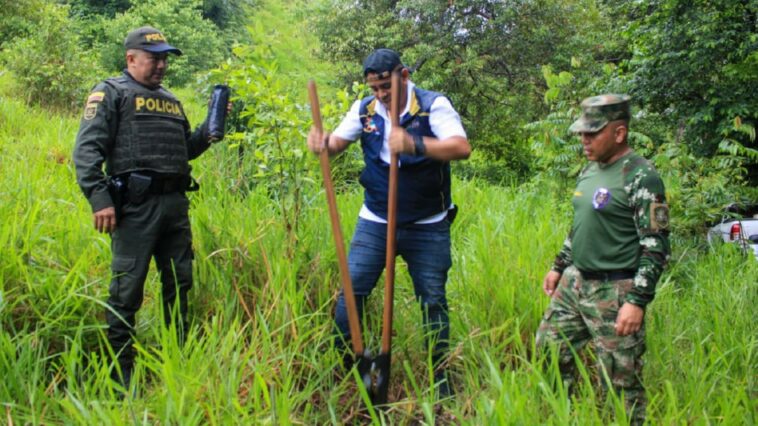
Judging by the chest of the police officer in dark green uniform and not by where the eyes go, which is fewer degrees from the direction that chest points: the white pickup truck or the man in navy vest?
the man in navy vest

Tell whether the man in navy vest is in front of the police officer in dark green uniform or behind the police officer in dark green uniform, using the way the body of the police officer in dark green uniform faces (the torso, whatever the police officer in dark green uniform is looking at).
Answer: in front

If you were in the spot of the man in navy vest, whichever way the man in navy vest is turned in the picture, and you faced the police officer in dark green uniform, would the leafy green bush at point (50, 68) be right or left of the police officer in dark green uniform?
right

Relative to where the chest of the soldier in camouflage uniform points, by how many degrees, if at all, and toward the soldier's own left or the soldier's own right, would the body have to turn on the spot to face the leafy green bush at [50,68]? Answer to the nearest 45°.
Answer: approximately 90° to the soldier's own right

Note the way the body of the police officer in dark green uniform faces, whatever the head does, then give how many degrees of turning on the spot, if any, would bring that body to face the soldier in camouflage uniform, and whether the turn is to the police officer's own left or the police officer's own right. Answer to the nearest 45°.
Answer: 0° — they already face them

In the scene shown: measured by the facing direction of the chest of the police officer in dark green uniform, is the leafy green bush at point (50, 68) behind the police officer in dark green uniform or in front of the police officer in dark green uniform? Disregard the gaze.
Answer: behind

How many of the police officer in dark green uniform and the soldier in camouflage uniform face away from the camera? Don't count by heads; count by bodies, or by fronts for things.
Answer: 0

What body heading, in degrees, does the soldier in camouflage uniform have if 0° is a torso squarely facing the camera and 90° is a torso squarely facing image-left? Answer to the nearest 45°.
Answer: approximately 45°

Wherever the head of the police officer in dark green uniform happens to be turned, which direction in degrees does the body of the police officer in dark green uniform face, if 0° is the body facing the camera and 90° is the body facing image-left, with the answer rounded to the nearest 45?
approximately 315°
